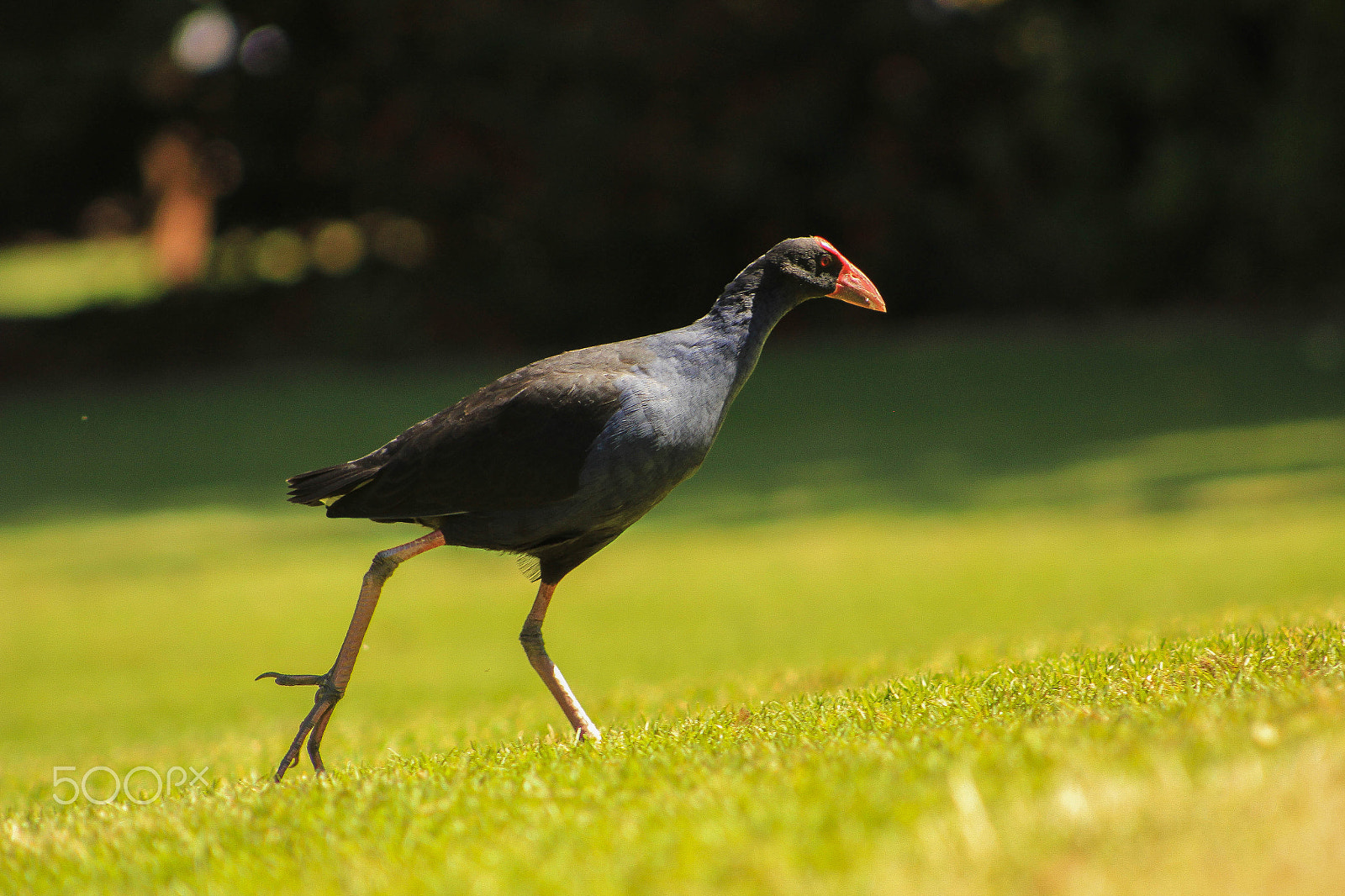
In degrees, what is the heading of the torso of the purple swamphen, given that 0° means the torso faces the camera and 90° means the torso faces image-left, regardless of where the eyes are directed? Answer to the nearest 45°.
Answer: approximately 270°
